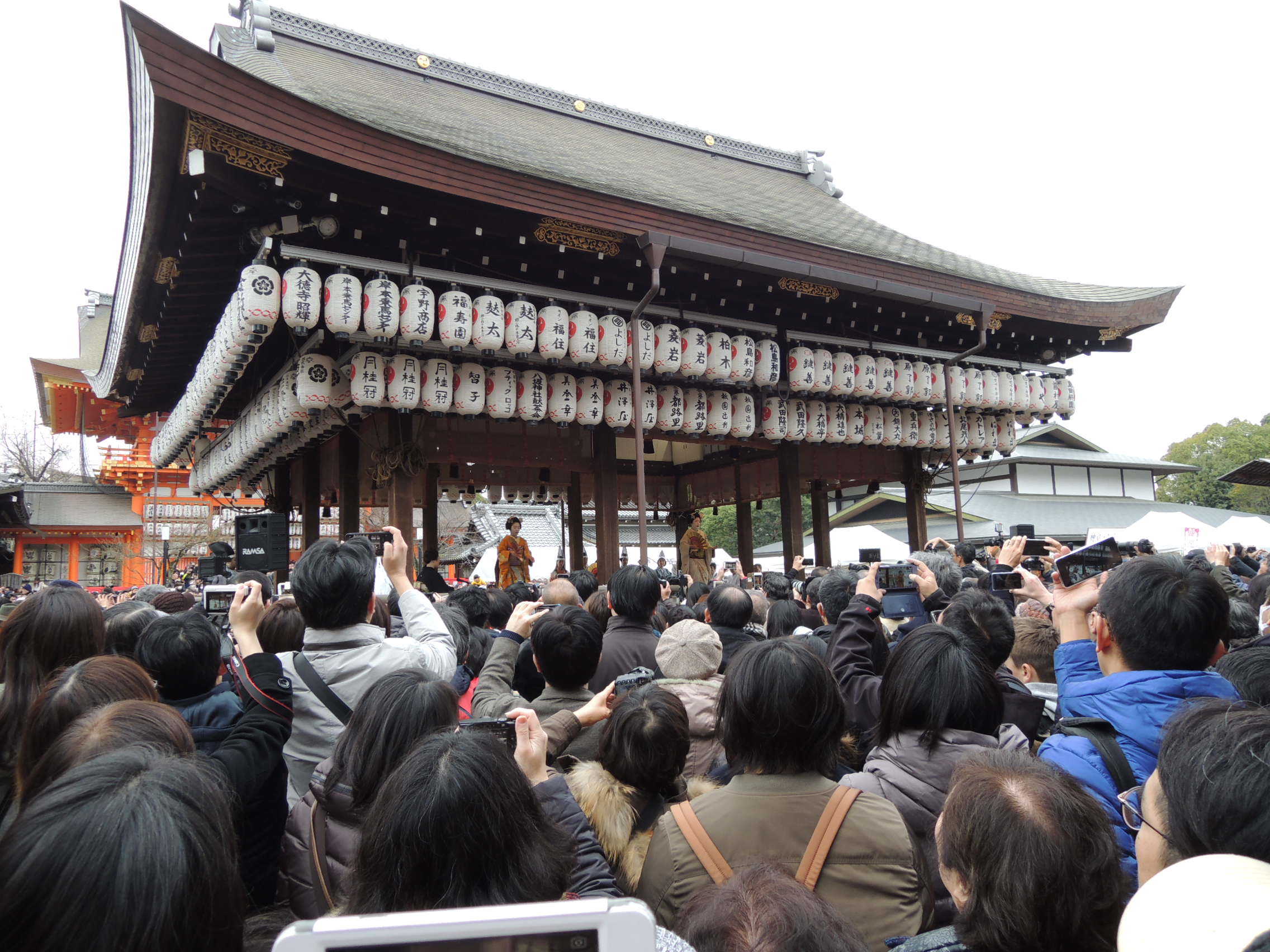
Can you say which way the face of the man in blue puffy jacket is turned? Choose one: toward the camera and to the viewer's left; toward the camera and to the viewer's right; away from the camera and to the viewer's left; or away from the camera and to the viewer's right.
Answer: away from the camera and to the viewer's left

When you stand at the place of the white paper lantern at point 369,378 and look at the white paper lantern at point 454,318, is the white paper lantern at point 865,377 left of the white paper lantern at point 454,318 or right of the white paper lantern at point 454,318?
left

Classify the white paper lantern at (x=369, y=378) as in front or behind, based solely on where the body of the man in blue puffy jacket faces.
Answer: in front

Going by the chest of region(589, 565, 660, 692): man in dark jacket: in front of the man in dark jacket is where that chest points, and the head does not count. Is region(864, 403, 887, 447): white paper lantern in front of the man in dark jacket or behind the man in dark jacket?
in front

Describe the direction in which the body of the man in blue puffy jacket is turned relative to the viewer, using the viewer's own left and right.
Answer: facing away from the viewer and to the left of the viewer

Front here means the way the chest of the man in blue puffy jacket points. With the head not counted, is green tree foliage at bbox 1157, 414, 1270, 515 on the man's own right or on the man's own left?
on the man's own right

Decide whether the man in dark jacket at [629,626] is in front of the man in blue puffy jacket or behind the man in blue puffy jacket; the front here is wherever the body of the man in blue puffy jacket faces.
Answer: in front

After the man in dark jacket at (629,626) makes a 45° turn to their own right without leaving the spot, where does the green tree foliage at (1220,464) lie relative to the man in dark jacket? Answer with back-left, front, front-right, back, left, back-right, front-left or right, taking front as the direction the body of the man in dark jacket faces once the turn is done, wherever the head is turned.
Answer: front

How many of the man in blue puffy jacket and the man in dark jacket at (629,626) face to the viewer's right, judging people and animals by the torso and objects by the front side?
0

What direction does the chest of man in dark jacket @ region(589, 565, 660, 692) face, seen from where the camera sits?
away from the camera

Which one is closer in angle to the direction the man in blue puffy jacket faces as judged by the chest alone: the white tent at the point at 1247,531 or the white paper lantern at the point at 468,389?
the white paper lantern

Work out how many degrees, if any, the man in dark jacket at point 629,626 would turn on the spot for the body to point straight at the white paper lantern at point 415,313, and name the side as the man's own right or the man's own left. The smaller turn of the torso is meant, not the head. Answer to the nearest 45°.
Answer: approximately 45° to the man's own left

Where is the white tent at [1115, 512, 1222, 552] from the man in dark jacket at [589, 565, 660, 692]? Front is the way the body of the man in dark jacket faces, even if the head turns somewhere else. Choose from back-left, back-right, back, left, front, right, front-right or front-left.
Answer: front-right

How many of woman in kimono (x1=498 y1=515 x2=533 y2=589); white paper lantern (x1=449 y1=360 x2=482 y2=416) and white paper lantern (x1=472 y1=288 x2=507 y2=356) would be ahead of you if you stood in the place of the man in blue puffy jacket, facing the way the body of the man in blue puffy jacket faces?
3

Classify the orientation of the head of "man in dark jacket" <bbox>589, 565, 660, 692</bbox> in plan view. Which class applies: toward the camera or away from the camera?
away from the camera
